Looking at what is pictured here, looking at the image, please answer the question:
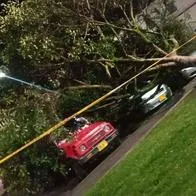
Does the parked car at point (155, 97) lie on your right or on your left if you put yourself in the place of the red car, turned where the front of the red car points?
on your left
